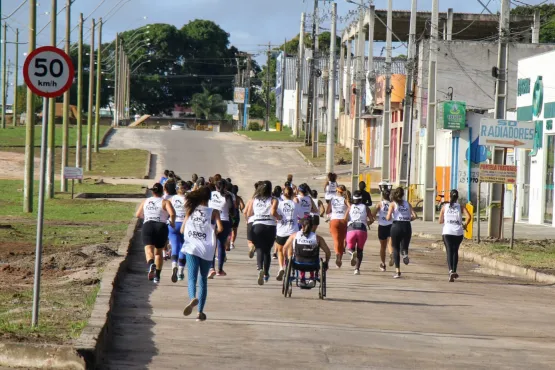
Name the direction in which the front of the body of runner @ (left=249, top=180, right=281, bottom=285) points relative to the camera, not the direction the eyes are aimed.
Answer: away from the camera

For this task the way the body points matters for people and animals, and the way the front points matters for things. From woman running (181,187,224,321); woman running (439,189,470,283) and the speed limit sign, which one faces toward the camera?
the speed limit sign

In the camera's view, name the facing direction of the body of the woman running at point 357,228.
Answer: away from the camera

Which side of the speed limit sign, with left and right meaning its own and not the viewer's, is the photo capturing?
front

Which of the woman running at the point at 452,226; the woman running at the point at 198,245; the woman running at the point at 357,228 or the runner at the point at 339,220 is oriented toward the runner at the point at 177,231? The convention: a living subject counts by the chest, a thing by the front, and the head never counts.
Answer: the woman running at the point at 198,245

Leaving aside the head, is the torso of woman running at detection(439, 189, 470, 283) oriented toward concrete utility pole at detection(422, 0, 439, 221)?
yes

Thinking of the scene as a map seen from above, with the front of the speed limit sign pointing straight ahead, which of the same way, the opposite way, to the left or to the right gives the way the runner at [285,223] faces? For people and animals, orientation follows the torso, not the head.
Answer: the opposite way

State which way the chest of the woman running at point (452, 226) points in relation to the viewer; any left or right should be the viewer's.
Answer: facing away from the viewer

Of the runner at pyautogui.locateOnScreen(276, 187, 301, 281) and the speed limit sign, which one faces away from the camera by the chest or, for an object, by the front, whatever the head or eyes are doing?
the runner

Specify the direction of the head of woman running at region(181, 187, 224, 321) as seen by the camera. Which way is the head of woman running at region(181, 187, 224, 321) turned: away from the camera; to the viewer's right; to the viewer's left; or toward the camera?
away from the camera

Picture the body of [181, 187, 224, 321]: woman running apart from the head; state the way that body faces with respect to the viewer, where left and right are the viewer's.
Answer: facing away from the viewer

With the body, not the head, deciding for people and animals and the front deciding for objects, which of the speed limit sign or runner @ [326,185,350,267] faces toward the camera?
the speed limit sign

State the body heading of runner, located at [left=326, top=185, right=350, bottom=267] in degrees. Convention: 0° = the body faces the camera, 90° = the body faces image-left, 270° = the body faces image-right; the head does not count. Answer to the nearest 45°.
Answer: approximately 180°

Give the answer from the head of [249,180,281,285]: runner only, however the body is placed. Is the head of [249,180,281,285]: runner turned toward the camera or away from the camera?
away from the camera

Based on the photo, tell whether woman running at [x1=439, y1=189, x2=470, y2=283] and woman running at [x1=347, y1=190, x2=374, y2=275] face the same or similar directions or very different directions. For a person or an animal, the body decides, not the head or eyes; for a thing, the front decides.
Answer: same or similar directions

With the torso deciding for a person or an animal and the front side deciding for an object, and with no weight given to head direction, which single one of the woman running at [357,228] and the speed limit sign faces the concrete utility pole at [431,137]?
the woman running

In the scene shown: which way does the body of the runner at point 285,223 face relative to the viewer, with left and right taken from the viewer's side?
facing away from the viewer
